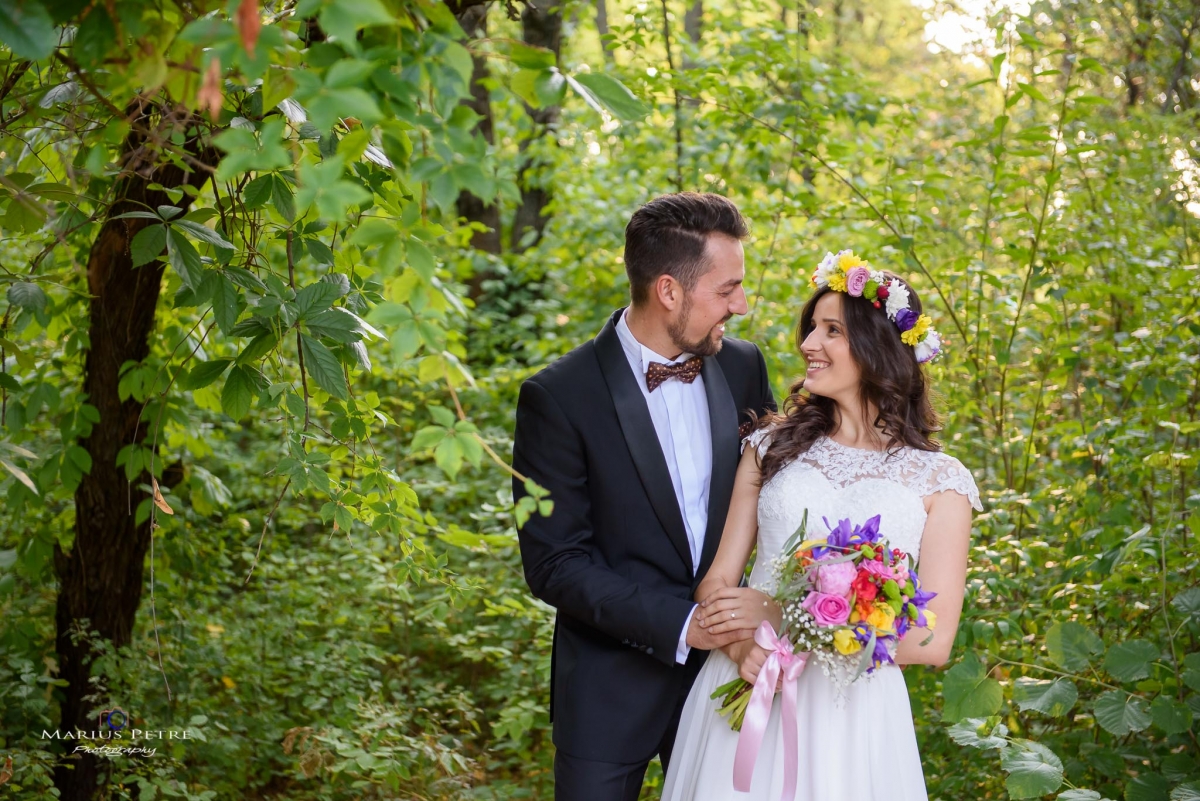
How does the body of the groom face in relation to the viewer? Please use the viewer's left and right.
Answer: facing the viewer and to the right of the viewer

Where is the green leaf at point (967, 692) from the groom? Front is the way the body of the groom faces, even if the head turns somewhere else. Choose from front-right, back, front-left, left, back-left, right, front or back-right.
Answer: front-left

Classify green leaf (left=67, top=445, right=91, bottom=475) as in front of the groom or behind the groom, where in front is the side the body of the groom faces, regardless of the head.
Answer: behind

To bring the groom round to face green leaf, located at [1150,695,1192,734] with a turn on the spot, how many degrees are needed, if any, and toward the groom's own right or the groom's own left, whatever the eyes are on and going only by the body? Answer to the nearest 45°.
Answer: approximately 45° to the groom's own left

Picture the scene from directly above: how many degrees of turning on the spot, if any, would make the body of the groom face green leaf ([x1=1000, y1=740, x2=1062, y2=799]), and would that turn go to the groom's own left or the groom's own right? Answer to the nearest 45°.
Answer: approximately 45° to the groom's own left

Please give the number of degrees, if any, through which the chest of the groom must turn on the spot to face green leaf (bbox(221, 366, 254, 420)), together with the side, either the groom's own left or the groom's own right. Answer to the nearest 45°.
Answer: approximately 90° to the groom's own right

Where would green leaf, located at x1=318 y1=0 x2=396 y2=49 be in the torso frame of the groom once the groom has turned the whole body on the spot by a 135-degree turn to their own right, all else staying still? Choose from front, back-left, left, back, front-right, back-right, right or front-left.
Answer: left

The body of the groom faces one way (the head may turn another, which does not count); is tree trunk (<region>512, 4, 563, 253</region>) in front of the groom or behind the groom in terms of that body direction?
behind

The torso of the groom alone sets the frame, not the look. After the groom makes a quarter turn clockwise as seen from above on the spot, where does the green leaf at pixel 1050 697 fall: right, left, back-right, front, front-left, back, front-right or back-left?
back-left

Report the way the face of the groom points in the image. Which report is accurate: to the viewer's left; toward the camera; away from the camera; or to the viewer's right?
to the viewer's right

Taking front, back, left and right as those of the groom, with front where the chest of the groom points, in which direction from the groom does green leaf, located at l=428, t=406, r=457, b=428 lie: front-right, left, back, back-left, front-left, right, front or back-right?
front-right

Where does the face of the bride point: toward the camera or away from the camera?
toward the camera

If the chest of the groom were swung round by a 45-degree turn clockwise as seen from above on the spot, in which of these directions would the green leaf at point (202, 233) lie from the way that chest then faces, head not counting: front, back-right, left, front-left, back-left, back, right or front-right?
front-right

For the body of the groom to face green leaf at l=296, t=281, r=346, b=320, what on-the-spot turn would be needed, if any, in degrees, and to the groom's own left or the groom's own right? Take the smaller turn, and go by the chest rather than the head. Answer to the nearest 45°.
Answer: approximately 90° to the groom's own right

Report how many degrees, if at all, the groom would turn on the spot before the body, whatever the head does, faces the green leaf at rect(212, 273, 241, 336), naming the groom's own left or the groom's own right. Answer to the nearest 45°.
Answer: approximately 90° to the groom's own right

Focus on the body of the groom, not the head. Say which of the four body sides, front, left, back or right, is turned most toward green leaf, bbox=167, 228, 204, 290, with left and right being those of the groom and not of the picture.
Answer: right
